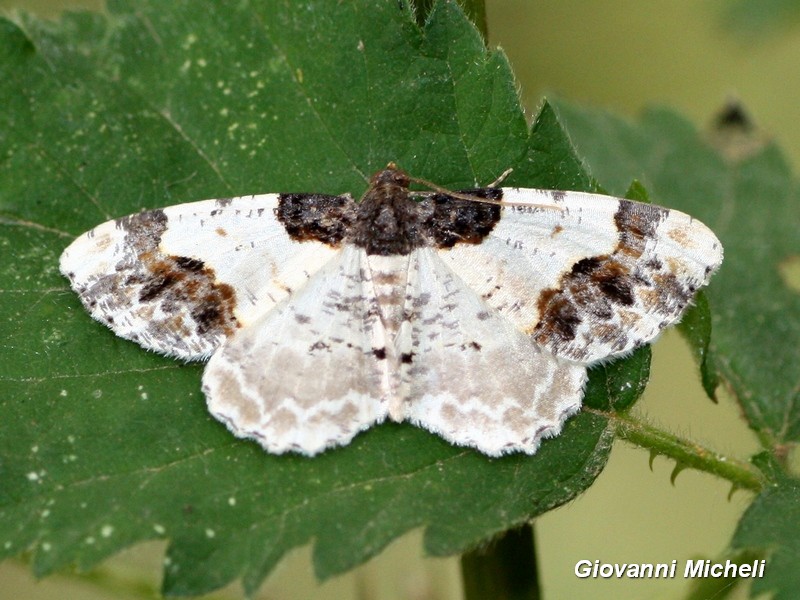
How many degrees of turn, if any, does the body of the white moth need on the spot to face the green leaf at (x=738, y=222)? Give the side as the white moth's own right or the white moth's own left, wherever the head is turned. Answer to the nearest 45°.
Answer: approximately 45° to the white moth's own right

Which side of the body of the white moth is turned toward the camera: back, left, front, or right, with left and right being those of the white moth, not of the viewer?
back

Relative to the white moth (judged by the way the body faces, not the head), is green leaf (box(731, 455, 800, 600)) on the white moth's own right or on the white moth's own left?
on the white moth's own right
